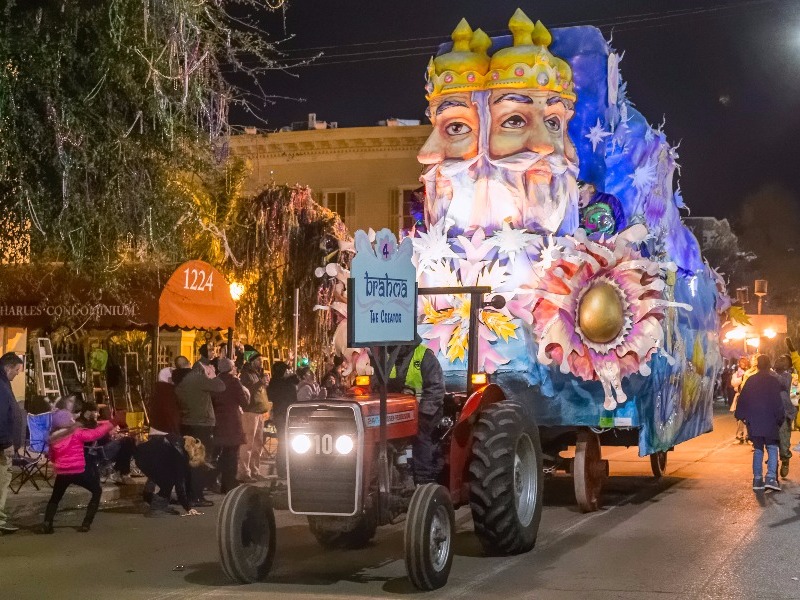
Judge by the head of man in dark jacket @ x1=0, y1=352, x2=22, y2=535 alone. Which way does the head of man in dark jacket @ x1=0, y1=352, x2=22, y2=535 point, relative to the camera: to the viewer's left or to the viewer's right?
to the viewer's right

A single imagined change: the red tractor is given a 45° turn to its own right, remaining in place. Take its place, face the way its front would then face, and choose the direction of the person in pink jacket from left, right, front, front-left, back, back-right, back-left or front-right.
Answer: front-right

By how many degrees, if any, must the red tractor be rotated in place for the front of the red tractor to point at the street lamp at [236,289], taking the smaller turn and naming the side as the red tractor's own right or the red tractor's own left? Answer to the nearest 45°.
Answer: approximately 135° to the red tractor's own right

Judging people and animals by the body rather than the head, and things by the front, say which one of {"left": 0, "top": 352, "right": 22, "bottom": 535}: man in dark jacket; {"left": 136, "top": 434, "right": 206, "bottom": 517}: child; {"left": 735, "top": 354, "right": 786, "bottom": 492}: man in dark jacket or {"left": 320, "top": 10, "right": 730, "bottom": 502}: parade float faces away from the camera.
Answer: {"left": 735, "top": 354, "right": 786, "bottom": 492}: man in dark jacket

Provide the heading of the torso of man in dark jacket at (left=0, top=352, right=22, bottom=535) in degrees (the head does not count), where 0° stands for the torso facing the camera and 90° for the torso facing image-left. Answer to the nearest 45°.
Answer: approximately 270°

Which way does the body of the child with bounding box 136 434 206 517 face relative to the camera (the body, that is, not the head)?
to the viewer's right

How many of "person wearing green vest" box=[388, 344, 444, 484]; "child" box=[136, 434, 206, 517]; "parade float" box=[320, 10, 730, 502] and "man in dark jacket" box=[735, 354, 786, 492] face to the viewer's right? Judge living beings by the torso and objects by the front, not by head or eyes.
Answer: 1

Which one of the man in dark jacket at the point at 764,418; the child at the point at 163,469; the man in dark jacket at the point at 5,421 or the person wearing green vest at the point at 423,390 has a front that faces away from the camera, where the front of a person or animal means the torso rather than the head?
the man in dark jacket at the point at 764,418

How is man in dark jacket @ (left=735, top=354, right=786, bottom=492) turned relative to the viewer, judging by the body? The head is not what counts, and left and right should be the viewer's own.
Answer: facing away from the viewer

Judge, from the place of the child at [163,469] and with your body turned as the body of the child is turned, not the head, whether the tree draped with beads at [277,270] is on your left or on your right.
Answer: on your left

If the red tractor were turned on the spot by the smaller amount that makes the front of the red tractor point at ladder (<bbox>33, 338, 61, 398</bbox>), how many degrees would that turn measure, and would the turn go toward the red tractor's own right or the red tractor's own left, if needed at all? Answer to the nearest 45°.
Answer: approximately 90° to the red tractor's own right

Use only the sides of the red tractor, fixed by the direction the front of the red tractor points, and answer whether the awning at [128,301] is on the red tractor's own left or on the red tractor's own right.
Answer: on the red tractor's own right
